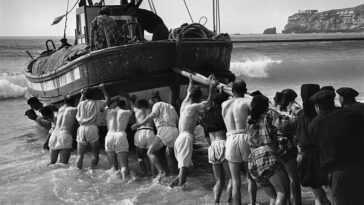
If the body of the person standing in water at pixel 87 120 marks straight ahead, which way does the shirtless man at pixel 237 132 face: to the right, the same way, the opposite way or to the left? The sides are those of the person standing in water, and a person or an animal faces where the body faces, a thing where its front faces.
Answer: the same way

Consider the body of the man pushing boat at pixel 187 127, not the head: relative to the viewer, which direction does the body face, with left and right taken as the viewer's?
facing away from the viewer and to the right of the viewer

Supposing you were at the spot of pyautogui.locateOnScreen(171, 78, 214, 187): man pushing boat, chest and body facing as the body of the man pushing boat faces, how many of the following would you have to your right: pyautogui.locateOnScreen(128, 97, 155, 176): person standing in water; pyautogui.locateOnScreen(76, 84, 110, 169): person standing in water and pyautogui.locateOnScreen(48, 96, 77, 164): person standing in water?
0

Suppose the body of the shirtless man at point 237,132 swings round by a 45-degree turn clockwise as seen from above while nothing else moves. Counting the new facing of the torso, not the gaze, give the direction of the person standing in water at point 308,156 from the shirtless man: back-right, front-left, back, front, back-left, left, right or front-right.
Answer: right

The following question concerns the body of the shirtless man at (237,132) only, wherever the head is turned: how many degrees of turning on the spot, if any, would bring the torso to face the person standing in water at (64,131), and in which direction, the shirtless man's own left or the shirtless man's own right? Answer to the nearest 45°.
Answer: approximately 45° to the shirtless man's own left

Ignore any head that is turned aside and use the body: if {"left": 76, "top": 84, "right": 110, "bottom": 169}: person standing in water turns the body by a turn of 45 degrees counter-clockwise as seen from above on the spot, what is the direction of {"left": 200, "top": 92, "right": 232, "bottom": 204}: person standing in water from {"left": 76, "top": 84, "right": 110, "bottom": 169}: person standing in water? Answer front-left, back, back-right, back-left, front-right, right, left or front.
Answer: back

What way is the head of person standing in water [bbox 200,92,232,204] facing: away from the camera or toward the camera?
away from the camera

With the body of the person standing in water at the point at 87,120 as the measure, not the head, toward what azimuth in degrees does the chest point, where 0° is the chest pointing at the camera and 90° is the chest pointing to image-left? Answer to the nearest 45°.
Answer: approximately 180°

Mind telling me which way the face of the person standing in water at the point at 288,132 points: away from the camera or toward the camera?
away from the camera

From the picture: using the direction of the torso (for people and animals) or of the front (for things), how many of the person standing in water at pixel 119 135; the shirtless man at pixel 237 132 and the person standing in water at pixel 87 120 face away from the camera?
3

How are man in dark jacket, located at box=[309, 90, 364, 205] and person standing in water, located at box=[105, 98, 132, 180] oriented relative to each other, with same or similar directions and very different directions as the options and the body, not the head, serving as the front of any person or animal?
same or similar directions

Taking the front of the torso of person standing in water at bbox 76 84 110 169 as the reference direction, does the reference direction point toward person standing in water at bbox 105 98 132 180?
no

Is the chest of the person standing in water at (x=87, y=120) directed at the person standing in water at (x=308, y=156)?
no

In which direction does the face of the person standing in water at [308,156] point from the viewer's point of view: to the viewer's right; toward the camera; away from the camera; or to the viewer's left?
away from the camera

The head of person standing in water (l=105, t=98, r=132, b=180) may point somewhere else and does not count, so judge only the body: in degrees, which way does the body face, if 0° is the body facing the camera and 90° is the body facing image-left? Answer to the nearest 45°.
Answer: approximately 180°

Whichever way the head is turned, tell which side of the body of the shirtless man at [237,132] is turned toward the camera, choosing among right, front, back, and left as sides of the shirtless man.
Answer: back
